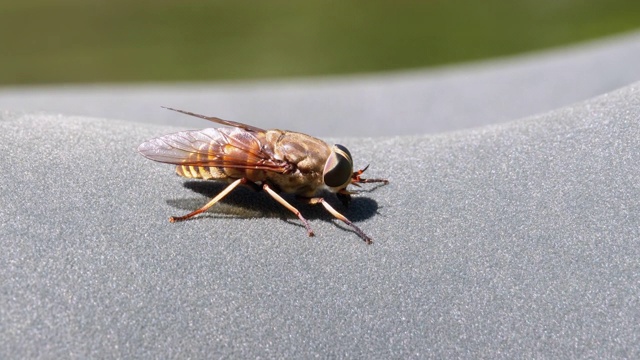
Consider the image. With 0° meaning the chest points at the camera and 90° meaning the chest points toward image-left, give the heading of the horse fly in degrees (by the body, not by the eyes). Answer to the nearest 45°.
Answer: approximately 270°
